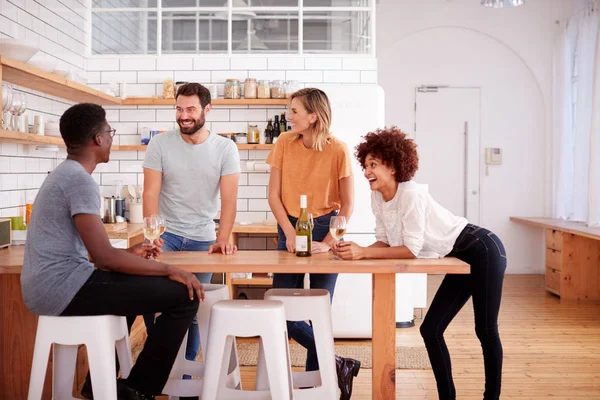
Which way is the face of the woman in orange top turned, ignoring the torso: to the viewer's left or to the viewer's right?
to the viewer's left

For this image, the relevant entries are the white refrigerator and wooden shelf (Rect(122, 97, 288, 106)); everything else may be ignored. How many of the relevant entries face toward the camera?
2

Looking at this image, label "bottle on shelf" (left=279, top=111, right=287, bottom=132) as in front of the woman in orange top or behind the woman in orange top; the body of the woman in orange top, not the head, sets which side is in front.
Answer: behind

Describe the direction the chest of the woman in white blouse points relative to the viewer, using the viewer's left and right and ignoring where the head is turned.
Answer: facing to the left of the viewer

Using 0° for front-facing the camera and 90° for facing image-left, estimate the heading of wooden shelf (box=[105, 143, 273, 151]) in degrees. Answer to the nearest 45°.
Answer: approximately 0°

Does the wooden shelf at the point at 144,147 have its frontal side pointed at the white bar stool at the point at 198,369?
yes

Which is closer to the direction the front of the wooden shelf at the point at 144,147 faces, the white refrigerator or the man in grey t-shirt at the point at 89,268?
the man in grey t-shirt
